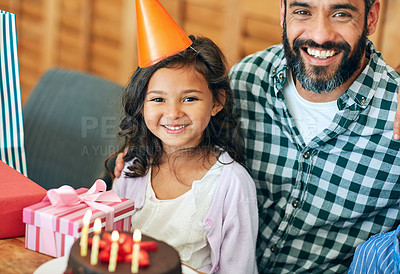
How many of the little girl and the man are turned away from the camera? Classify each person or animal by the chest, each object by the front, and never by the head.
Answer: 0

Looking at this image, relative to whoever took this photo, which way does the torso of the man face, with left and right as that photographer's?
facing the viewer

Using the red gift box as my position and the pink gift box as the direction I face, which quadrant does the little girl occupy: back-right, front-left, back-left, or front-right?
front-left

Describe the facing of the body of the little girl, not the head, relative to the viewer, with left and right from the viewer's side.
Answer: facing the viewer and to the left of the viewer

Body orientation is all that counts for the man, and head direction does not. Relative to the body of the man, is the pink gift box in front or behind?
in front

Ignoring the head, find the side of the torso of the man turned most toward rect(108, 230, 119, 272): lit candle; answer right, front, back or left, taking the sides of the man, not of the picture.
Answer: front

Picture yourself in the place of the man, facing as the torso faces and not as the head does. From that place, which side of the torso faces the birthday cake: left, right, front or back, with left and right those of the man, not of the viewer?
front

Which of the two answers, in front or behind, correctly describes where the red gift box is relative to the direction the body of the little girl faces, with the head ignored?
in front
